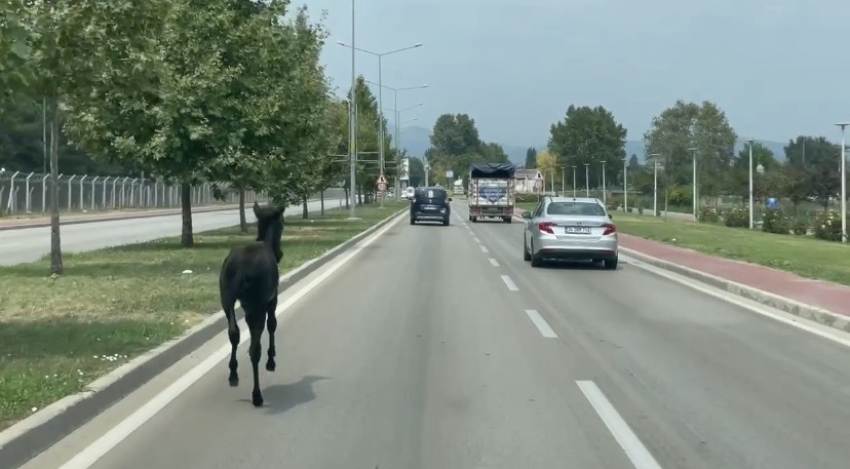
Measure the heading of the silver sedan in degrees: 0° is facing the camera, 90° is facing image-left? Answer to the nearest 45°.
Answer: approximately 180°

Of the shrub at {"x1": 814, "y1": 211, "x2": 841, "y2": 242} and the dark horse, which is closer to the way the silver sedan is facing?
the shrub

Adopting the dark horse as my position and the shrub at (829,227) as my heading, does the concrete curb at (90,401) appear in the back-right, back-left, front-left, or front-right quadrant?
back-left

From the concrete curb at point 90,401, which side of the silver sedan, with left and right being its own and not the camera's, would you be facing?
back

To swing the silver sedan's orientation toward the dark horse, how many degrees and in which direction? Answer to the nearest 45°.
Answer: approximately 180°

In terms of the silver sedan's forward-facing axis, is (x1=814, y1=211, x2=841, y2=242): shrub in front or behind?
in front
